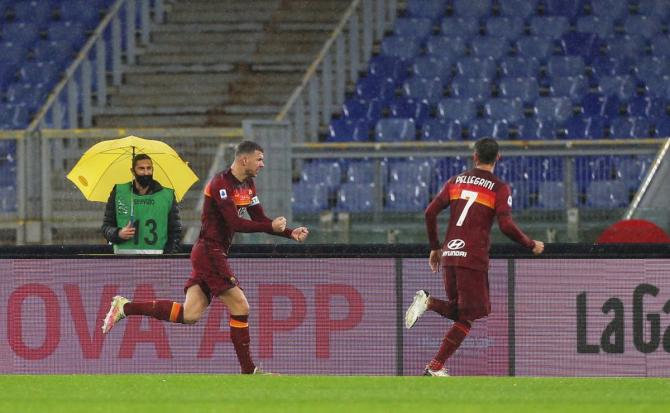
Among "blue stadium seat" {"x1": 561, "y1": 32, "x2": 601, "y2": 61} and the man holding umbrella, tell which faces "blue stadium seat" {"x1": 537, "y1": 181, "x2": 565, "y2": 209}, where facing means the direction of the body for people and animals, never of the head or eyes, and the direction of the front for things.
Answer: "blue stadium seat" {"x1": 561, "y1": 32, "x2": 601, "y2": 61}

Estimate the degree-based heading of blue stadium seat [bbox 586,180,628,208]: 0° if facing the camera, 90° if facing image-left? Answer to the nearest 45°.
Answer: approximately 0°

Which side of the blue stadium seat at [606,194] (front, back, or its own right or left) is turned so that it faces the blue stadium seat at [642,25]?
back

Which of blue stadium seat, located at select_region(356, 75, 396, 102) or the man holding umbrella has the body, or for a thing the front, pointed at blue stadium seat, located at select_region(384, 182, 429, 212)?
blue stadium seat, located at select_region(356, 75, 396, 102)
